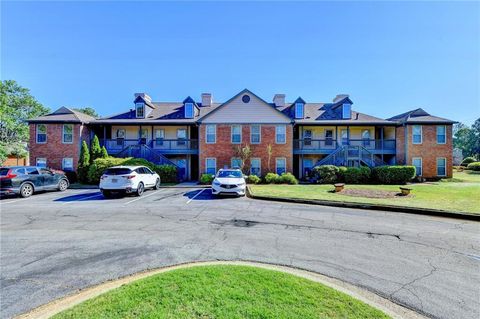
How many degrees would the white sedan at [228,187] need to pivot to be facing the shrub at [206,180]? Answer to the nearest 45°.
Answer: approximately 180°

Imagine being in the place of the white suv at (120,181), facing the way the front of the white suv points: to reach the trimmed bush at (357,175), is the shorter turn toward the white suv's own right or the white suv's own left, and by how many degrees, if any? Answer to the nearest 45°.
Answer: approximately 45° to the white suv's own right

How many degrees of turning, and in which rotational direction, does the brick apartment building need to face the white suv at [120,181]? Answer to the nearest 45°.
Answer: approximately 45° to its right

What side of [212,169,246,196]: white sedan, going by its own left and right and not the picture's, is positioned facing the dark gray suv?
right

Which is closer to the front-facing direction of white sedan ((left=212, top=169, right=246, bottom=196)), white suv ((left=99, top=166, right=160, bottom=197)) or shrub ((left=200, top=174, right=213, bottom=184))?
the white suv
